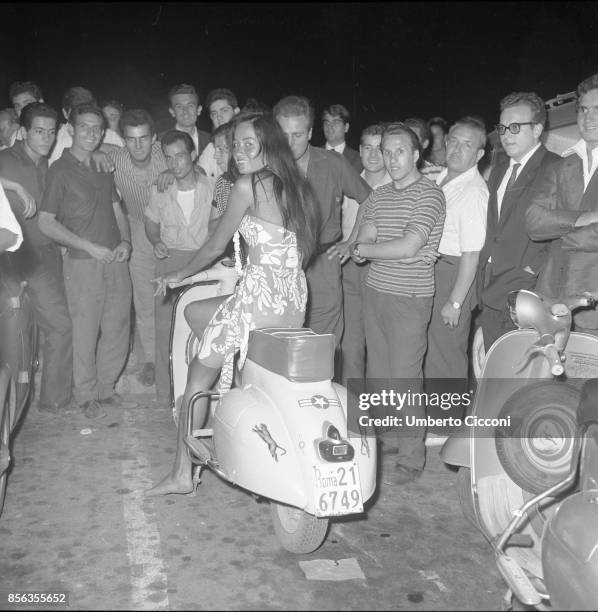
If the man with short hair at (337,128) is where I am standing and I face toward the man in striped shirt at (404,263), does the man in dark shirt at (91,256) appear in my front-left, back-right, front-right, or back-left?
front-right

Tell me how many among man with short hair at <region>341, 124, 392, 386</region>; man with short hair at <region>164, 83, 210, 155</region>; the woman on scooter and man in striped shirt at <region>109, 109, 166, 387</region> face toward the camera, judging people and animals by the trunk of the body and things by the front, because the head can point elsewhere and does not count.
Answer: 3

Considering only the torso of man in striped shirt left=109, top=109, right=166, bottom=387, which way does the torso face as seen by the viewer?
toward the camera

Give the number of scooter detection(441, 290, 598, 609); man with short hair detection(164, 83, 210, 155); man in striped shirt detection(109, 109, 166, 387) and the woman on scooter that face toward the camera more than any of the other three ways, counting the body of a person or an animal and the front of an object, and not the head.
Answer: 2

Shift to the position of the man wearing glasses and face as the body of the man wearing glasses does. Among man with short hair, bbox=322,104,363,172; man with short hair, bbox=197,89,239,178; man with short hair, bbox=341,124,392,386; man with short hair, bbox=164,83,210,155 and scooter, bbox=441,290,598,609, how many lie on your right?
4

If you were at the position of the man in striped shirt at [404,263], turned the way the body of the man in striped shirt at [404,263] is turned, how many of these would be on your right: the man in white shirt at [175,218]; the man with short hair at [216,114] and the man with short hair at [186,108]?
3

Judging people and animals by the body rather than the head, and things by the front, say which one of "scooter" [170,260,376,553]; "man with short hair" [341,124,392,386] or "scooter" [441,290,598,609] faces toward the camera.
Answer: the man with short hair

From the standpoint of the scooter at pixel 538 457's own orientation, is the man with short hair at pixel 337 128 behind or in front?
in front

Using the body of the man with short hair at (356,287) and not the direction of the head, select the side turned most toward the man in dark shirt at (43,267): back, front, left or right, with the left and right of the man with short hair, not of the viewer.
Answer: right

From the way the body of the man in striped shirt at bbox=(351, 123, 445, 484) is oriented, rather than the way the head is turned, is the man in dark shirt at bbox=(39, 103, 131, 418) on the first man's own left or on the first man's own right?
on the first man's own right

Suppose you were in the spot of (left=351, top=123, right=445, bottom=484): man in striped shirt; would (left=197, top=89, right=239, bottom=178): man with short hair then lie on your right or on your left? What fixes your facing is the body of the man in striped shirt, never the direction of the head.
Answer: on your right

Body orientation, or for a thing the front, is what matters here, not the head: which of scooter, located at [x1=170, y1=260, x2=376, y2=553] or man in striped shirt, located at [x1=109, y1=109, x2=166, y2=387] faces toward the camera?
the man in striped shirt

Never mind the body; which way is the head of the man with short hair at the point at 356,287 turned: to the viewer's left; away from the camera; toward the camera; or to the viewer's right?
toward the camera

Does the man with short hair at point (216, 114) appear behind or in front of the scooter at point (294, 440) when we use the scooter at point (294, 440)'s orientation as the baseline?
in front

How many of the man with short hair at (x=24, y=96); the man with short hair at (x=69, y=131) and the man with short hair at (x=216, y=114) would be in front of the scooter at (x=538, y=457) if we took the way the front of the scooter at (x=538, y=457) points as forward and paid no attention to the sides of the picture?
3

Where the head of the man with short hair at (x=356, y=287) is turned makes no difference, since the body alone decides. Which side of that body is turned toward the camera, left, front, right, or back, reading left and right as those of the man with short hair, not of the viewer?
front
